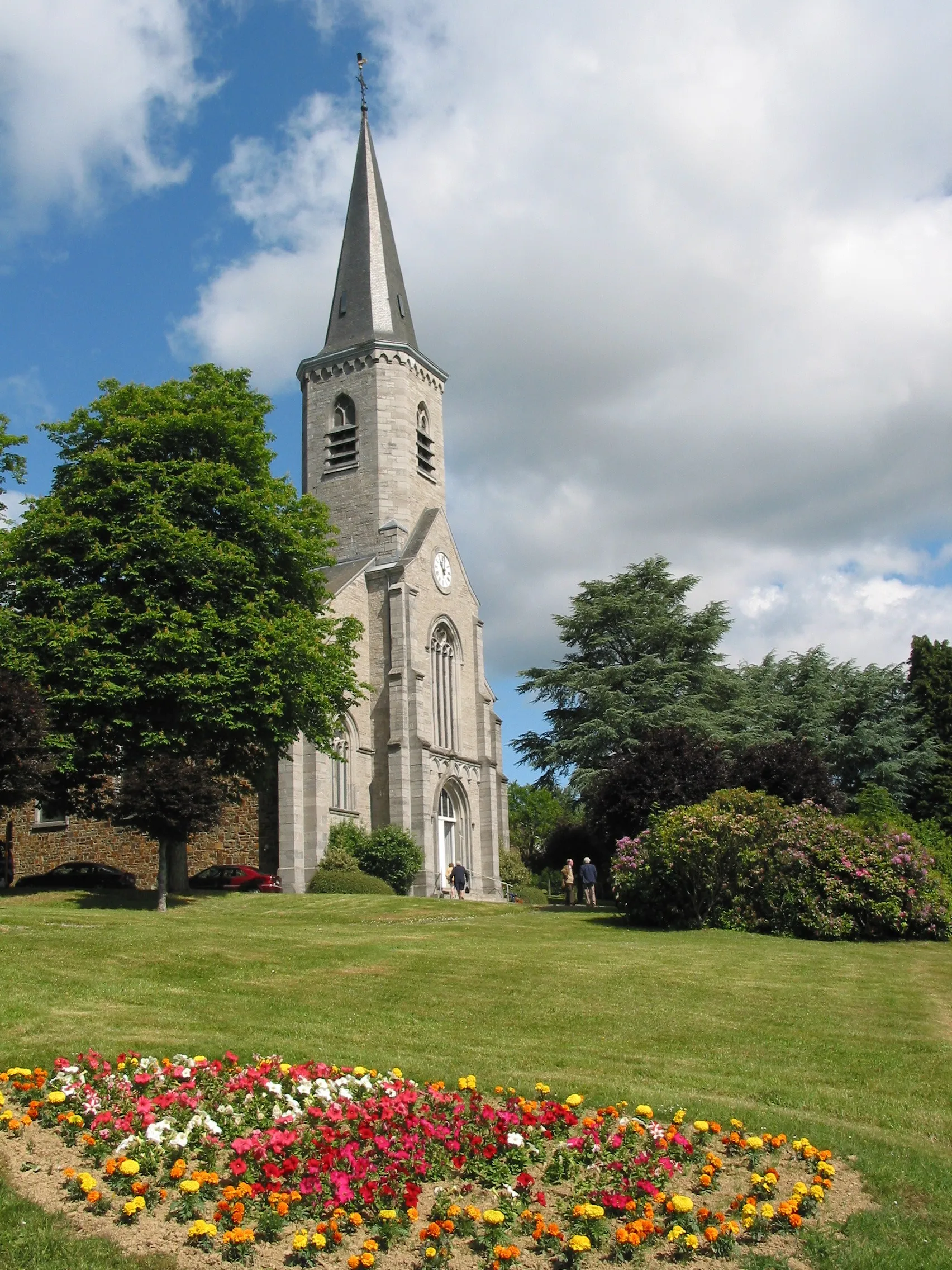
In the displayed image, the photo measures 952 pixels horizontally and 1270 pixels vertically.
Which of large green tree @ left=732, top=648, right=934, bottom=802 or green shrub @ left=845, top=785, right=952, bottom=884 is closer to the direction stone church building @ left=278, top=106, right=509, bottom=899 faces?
the green shrub

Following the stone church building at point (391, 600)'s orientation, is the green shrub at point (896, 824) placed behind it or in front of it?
in front

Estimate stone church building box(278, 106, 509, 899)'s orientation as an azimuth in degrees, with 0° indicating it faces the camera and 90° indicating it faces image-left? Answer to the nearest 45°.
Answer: approximately 315°

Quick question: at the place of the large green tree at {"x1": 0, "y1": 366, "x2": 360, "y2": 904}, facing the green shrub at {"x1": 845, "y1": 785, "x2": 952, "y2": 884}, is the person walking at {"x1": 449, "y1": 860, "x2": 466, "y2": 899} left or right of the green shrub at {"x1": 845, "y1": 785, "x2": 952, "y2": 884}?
left

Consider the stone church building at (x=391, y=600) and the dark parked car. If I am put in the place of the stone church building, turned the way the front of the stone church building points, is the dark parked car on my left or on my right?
on my right

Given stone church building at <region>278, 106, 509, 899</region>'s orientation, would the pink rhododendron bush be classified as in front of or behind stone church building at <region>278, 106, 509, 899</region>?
in front

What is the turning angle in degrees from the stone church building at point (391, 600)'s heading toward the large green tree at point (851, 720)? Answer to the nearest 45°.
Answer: approximately 45° to its left

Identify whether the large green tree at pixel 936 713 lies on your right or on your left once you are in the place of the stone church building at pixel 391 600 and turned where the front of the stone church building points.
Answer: on your left
